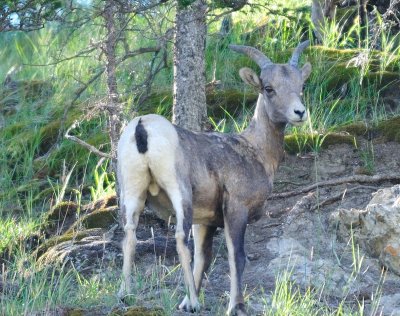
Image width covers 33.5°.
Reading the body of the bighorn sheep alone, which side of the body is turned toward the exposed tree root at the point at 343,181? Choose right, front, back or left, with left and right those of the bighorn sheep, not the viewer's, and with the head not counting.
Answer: front

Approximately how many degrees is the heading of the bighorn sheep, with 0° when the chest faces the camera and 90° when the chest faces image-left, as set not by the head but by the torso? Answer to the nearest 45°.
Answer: approximately 225°

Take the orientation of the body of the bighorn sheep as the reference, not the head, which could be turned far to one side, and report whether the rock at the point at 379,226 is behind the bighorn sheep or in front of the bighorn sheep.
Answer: in front

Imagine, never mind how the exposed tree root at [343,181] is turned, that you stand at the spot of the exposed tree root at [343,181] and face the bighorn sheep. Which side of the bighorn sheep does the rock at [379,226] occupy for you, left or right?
left

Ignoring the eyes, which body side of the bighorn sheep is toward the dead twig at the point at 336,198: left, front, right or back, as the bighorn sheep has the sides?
front

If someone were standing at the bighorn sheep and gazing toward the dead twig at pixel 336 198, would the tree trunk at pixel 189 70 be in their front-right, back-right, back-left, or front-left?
front-left

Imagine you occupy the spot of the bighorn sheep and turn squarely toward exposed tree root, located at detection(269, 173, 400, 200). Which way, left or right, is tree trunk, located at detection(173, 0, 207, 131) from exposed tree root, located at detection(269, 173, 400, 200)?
left

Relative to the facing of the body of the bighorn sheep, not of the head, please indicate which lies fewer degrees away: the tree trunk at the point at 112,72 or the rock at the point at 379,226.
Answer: the rock

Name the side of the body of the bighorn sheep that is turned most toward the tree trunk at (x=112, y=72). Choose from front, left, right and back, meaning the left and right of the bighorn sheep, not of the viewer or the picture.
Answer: left
